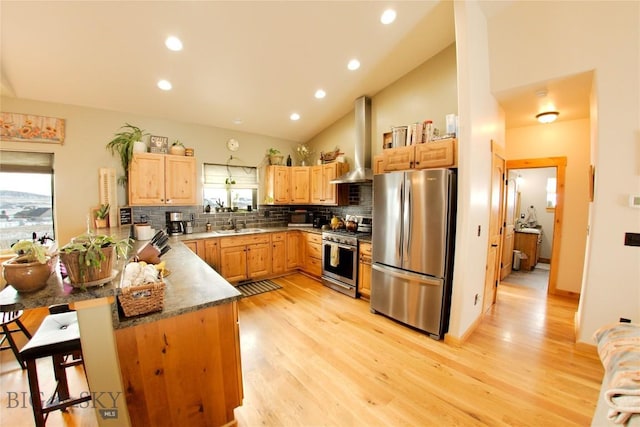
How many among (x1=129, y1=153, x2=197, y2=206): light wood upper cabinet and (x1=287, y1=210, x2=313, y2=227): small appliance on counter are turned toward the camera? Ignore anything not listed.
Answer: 2

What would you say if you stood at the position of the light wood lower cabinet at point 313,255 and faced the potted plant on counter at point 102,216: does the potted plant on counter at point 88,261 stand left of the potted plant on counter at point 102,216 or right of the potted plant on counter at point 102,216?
left

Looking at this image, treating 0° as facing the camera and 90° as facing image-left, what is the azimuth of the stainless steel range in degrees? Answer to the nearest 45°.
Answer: approximately 45°

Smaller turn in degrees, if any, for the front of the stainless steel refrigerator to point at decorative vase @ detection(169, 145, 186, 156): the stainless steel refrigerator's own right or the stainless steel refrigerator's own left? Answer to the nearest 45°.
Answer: approximately 45° to the stainless steel refrigerator's own right

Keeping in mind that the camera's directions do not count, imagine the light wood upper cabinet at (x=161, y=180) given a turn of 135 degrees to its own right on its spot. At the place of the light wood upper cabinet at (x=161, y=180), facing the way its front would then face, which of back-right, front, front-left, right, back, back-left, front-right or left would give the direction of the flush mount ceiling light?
back

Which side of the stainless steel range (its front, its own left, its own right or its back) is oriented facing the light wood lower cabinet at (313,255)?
right

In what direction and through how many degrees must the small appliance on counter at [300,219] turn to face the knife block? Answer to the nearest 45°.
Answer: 0° — it already faces it

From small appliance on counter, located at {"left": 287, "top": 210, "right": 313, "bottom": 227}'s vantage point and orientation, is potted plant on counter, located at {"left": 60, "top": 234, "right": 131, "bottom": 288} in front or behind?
in front

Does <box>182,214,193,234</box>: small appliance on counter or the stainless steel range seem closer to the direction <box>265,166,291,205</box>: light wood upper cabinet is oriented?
the stainless steel range

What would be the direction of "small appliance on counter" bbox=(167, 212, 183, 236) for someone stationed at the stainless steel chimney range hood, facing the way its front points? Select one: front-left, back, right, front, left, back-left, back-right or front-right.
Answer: front-right

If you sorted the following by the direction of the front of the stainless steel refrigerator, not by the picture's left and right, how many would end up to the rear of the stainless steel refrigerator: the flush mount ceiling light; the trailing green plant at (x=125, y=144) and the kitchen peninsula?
1

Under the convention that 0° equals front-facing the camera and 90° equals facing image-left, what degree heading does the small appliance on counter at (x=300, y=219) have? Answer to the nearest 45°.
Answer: approximately 0°

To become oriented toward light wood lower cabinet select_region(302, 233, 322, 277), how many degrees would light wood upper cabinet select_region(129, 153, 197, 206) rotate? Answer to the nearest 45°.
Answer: approximately 90° to its left
